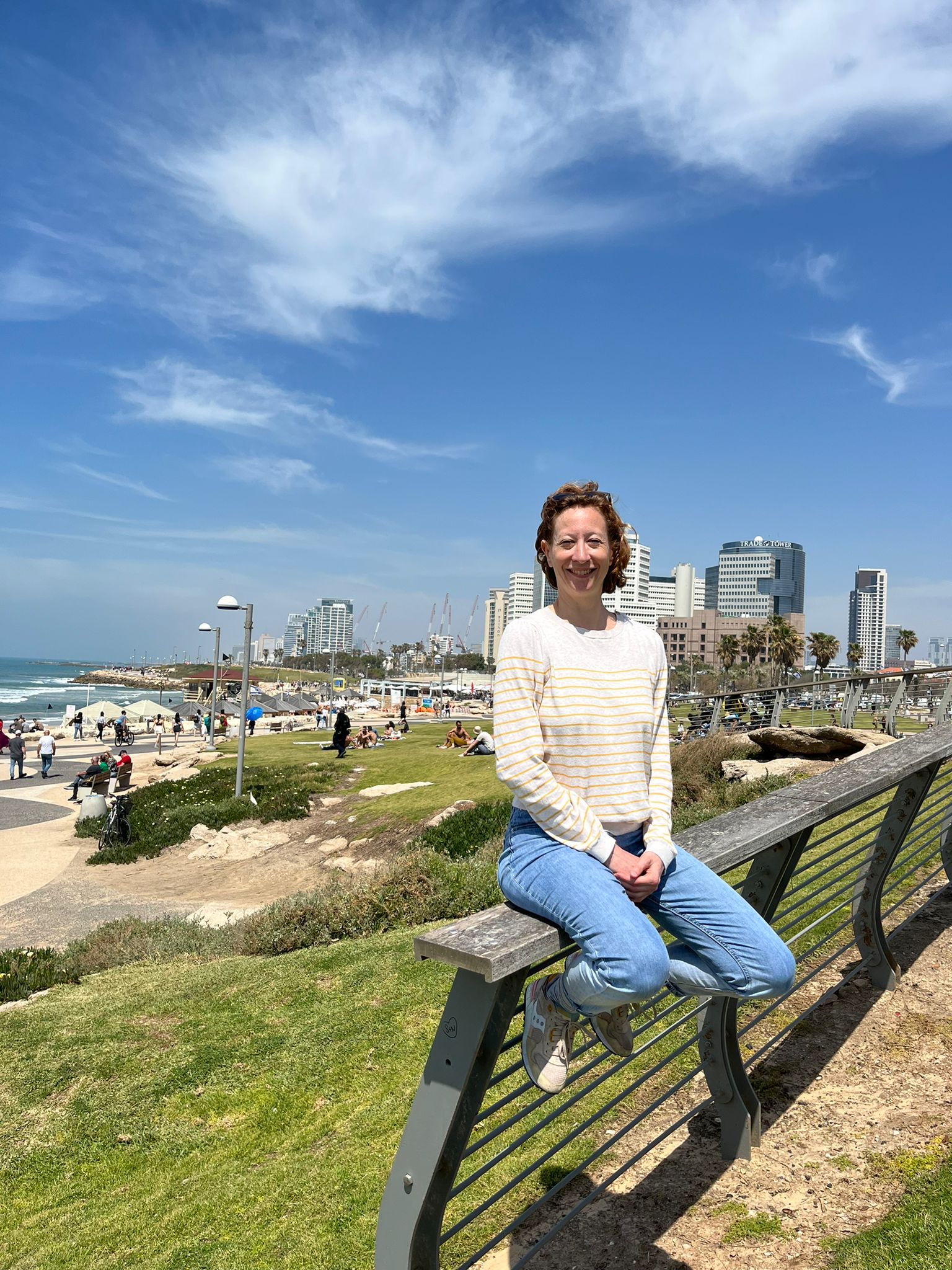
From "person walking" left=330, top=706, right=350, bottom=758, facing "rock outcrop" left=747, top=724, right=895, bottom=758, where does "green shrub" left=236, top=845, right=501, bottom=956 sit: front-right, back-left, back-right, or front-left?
front-right

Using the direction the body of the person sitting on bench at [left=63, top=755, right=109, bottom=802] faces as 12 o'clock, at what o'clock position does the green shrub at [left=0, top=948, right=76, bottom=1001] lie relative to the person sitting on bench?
The green shrub is roughly at 9 o'clock from the person sitting on bench.

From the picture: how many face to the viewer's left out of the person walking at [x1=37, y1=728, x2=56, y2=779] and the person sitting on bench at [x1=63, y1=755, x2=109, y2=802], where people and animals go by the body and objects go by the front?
1

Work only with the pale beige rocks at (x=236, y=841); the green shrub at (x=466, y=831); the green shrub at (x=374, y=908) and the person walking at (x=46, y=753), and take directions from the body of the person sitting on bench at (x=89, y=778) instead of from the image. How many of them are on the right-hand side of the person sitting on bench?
1

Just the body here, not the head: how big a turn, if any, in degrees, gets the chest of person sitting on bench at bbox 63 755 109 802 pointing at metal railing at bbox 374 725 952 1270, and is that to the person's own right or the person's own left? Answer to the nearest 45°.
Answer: approximately 90° to the person's own left

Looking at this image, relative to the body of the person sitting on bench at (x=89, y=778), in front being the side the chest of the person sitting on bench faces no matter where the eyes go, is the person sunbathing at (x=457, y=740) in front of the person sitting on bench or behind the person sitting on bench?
behind

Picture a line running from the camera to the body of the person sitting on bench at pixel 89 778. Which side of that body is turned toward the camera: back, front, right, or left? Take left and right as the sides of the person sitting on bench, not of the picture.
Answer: left

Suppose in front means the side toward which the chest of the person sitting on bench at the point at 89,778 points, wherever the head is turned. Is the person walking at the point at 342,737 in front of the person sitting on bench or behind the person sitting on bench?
behind

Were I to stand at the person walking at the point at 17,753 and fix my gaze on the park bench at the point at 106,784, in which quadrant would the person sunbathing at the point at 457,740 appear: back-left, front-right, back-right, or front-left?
front-left

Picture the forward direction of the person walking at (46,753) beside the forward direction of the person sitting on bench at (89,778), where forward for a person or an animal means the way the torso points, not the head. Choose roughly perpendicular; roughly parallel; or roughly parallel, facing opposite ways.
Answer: roughly perpendicular

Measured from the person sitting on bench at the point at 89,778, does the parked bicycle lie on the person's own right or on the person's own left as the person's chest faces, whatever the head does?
on the person's own left
